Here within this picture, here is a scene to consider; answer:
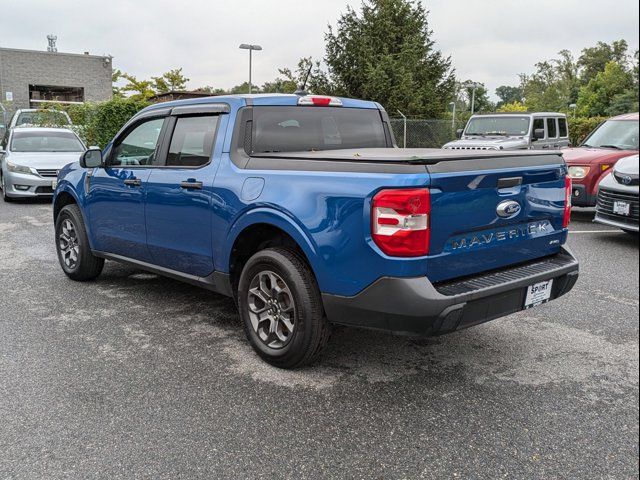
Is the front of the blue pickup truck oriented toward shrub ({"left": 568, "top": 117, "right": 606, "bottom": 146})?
no

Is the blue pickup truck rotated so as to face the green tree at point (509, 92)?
no

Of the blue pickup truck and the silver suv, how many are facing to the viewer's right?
0

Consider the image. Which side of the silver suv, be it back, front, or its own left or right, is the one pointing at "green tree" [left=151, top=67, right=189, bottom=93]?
right

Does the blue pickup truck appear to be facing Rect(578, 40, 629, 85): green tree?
no

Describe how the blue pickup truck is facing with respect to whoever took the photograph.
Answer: facing away from the viewer and to the left of the viewer

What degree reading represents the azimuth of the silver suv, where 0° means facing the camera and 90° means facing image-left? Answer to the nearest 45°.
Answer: approximately 45°
